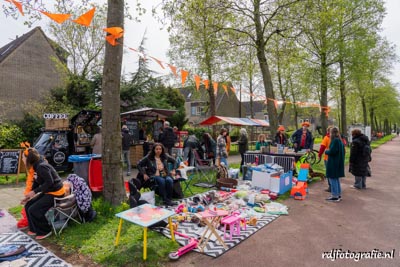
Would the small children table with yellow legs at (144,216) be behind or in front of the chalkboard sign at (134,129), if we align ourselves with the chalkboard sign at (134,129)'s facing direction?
in front

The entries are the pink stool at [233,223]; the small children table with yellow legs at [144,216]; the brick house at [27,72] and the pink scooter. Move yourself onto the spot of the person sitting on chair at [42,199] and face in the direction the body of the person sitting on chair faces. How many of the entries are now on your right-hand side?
1

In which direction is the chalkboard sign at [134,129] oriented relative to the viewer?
toward the camera

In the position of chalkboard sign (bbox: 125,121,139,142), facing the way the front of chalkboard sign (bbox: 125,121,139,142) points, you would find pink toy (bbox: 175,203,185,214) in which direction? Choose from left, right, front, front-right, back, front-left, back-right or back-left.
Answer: front

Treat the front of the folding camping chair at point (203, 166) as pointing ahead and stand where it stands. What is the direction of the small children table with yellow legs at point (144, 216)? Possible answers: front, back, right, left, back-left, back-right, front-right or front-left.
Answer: front-right

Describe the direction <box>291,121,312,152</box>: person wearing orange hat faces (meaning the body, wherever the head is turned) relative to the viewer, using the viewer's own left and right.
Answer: facing the viewer

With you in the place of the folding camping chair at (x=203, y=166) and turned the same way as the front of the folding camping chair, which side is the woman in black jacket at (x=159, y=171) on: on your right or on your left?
on your right

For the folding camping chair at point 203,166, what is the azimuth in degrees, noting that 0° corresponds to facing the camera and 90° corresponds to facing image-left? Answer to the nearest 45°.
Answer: approximately 315°

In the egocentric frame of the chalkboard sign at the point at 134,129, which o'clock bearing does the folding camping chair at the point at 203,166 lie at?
The folding camping chair is roughly at 11 o'clock from the chalkboard sign.

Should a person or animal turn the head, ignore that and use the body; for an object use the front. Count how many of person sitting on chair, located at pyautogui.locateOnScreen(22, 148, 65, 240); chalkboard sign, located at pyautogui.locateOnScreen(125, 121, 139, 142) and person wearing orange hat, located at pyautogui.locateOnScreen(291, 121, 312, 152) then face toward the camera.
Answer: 2

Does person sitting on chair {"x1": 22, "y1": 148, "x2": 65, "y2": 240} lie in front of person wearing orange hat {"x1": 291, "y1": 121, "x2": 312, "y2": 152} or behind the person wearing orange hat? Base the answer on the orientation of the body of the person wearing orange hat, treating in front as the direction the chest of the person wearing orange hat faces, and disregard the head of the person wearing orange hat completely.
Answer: in front

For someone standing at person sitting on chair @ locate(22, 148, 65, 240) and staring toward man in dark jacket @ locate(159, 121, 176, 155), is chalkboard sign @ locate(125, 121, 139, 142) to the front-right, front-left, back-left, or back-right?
front-left
